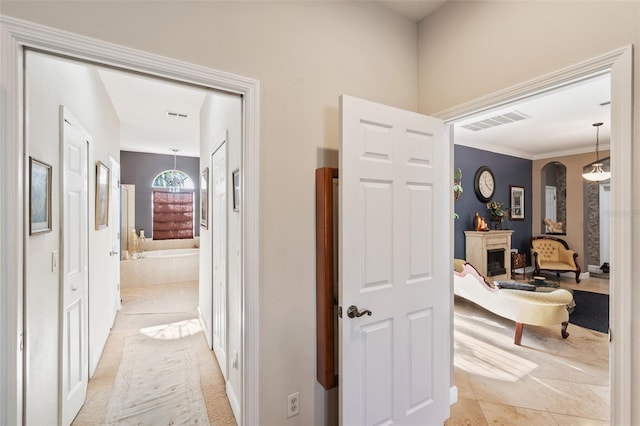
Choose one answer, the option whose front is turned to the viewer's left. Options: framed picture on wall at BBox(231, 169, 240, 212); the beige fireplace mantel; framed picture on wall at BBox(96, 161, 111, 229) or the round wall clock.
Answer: framed picture on wall at BBox(231, 169, 240, 212)

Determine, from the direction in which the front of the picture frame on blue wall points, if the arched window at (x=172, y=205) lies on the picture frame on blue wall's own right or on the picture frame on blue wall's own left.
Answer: on the picture frame on blue wall's own right

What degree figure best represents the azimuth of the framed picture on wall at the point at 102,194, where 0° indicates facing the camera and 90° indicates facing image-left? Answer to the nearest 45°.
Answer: approximately 270°

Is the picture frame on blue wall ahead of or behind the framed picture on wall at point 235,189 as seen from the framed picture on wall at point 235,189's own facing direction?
behind

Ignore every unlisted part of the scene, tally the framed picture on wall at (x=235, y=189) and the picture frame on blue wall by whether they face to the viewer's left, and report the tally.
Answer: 1

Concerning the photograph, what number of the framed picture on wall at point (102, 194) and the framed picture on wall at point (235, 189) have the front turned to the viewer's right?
1

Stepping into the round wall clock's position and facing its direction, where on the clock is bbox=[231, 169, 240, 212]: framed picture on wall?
The framed picture on wall is roughly at 2 o'clock from the round wall clock.

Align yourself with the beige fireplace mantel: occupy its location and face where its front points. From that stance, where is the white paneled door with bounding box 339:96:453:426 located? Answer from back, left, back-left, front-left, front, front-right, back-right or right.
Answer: front-right

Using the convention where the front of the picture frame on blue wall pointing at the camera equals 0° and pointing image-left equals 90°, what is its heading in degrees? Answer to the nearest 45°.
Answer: approximately 315°

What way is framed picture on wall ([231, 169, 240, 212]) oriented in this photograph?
to the viewer's left
